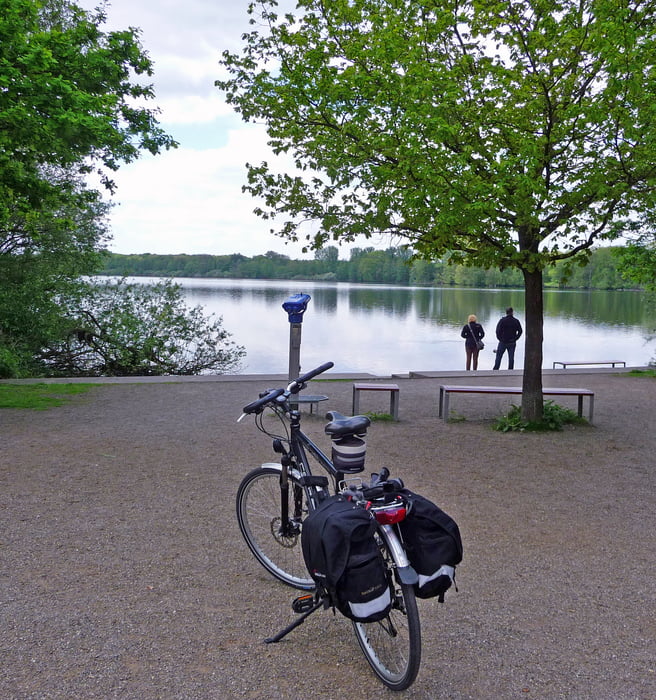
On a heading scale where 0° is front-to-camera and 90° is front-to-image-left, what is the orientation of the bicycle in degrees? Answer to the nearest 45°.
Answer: approximately 135°

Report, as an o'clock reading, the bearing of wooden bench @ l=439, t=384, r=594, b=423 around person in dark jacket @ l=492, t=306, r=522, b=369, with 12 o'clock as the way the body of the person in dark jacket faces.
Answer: The wooden bench is roughly at 6 o'clock from the person in dark jacket.

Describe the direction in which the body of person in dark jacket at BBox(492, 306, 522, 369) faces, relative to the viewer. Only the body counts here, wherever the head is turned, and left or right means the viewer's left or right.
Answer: facing away from the viewer

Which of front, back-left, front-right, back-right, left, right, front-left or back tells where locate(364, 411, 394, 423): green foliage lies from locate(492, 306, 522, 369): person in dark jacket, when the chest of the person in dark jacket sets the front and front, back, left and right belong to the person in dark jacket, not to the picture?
back

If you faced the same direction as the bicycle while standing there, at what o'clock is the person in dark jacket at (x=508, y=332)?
The person in dark jacket is roughly at 2 o'clock from the bicycle.

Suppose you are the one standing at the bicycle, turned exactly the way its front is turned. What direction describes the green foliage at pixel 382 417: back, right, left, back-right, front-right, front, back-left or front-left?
front-right

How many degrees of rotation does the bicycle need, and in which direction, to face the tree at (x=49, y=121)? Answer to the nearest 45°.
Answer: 0° — it already faces it

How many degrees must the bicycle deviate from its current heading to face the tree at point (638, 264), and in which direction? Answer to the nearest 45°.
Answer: approximately 90° to its right

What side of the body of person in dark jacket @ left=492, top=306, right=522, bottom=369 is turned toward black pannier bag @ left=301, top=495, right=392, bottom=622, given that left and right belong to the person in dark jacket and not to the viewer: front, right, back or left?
back

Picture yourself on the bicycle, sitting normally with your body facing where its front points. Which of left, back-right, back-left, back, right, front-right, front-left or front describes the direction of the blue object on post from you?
front-right

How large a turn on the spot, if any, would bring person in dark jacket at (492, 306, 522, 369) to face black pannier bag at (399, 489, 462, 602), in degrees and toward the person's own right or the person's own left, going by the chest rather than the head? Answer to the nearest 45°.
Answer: approximately 180°
